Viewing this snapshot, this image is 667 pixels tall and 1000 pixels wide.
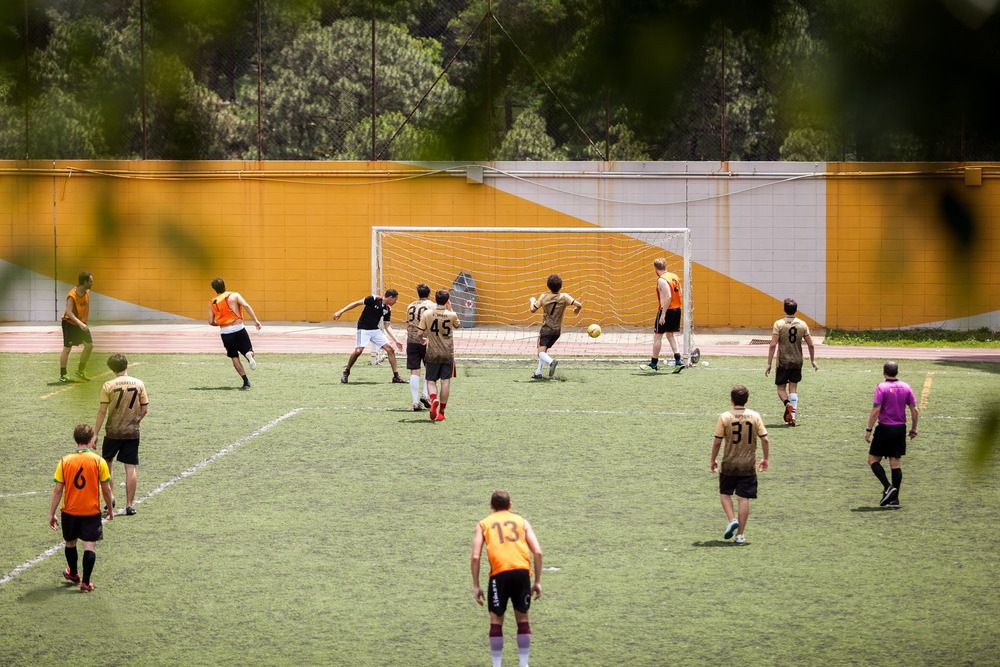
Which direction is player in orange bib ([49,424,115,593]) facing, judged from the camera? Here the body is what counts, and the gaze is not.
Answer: away from the camera

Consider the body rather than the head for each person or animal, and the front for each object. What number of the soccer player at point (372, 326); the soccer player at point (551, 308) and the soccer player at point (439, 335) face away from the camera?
2

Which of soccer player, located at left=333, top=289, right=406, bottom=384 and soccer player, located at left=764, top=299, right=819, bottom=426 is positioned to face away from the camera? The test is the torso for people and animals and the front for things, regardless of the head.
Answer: soccer player, located at left=764, top=299, right=819, bottom=426

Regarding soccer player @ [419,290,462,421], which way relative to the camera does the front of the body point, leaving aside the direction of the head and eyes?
away from the camera

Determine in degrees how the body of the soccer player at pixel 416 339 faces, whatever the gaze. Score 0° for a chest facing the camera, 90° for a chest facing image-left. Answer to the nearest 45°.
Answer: approximately 180°

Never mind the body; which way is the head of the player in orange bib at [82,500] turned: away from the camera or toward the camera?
away from the camera

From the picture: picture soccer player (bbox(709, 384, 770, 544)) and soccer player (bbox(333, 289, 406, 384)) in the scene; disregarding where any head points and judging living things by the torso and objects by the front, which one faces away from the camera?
soccer player (bbox(709, 384, 770, 544))

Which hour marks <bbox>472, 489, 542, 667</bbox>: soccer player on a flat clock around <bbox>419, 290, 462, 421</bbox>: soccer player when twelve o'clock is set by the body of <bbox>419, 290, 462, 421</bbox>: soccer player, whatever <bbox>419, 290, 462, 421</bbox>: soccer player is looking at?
<bbox>472, 489, 542, 667</bbox>: soccer player is roughly at 6 o'clock from <bbox>419, 290, 462, 421</bbox>: soccer player.

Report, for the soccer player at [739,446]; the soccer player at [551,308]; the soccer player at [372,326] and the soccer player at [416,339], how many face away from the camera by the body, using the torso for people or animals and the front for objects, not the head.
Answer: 3

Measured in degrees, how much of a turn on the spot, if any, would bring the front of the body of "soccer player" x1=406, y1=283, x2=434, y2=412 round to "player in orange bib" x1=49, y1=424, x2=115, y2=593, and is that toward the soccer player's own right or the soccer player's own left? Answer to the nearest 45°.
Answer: approximately 180°

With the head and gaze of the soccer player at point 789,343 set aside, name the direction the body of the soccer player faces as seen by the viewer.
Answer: away from the camera

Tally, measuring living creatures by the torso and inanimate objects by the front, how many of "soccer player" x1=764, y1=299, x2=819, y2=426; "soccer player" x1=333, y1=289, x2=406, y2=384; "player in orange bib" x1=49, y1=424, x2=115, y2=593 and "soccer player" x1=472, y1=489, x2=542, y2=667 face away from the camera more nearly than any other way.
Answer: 3

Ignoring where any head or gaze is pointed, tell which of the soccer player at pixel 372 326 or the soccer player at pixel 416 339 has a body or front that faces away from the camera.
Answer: the soccer player at pixel 416 339
